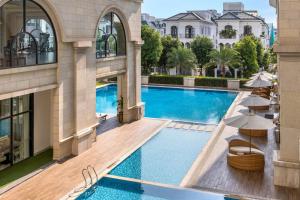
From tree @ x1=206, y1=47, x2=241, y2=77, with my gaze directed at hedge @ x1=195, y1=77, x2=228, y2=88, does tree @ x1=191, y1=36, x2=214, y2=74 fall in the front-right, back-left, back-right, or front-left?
back-right

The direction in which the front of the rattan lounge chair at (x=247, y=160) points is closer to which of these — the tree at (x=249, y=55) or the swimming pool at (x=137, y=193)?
the swimming pool
